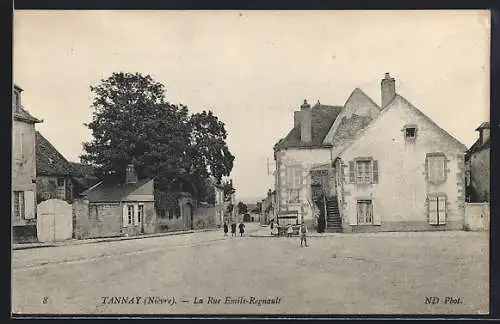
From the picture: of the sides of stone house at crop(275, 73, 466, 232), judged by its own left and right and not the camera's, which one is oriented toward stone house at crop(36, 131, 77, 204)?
right

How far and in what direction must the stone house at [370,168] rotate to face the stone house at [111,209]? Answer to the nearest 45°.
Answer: approximately 90° to its right

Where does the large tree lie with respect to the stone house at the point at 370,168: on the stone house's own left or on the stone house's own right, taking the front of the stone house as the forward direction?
on the stone house's own right

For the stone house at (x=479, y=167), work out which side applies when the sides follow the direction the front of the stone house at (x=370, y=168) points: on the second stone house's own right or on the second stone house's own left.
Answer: on the second stone house's own left

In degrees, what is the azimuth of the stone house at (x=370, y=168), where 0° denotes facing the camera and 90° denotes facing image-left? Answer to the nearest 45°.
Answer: approximately 0°

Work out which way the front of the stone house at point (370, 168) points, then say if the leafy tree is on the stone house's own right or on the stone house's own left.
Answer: on the stone house's own right

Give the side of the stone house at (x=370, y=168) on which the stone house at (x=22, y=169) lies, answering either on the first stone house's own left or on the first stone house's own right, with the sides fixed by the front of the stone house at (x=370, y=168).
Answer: on the first stone house's own right
